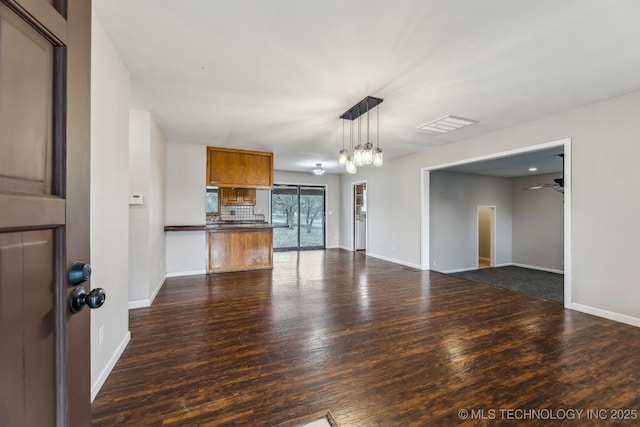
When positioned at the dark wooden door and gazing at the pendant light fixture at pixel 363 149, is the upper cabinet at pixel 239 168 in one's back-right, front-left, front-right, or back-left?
front-left

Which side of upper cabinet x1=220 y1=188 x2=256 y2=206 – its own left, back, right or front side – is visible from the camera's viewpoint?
front

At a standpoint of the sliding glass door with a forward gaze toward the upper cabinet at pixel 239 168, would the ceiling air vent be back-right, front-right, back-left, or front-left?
front-left

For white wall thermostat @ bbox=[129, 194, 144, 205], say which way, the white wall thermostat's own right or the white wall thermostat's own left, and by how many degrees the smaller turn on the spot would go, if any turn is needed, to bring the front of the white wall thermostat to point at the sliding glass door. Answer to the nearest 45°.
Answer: approximately 135° to the white wall thermostat's own left

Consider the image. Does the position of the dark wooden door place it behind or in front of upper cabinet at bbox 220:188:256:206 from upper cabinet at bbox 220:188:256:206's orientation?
in front

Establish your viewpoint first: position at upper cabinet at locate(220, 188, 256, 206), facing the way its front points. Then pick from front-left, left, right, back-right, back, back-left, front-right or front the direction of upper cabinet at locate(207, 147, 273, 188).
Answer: front

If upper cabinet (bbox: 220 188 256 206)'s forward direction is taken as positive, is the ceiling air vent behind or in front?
in front

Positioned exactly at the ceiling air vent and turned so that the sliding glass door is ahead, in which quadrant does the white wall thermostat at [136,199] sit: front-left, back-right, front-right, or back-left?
front-left

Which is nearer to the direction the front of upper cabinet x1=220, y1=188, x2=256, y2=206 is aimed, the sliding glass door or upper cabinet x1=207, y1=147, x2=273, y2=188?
the upper cabinet
